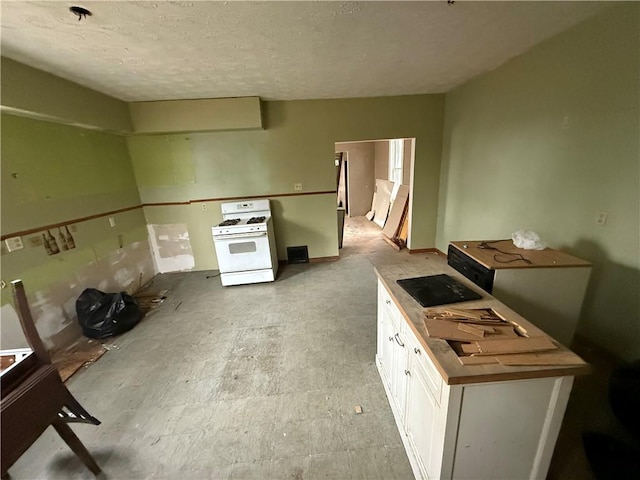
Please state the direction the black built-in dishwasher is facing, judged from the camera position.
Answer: facing the viewer and to the left of the viewer

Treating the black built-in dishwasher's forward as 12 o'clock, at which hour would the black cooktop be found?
The black cooktop is roughly at 11 o'clock from the black built-in dishwasher.

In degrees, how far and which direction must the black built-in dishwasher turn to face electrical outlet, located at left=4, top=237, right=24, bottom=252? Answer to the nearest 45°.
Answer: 0° — it already faces it

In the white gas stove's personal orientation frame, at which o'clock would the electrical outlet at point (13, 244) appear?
The electrical outlet is roughly at 2 o'clock from the white gas stove.

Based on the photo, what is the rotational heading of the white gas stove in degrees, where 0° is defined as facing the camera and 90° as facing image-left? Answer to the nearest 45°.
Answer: approximately 0°

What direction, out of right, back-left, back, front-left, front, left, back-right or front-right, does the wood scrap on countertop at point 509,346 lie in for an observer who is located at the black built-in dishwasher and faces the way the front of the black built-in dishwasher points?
front-left

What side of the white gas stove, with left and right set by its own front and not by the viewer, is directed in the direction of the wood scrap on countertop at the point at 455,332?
front

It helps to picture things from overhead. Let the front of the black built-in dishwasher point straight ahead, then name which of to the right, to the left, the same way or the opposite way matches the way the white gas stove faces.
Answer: to the left

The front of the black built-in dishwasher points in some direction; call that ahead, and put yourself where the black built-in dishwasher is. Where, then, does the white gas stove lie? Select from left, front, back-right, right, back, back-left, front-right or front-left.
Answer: front-right

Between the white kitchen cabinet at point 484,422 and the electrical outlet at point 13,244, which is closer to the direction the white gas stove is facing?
the white kitchen cabinet

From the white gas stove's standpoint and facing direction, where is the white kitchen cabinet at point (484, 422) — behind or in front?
in front

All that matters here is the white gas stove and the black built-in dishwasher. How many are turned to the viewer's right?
0

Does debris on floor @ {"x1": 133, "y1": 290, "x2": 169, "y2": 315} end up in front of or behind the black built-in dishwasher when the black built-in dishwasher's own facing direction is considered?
in front

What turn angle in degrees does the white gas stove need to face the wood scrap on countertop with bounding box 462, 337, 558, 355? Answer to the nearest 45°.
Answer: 0° — it already faces it
